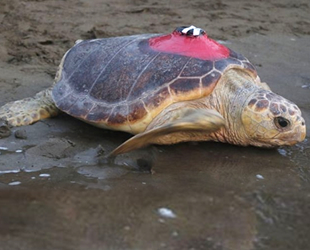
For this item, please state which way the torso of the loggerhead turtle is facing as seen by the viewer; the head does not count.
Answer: to the viewer's right

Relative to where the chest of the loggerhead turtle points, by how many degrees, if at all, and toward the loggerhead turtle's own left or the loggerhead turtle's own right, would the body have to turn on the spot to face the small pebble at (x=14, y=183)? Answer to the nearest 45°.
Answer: approximately 135° to the loggerhead turtle's own right

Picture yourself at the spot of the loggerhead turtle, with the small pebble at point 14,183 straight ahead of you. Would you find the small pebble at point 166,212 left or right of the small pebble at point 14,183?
left

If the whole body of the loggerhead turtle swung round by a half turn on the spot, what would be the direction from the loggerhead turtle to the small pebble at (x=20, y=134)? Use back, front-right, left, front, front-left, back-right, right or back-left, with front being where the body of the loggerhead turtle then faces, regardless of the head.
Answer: front

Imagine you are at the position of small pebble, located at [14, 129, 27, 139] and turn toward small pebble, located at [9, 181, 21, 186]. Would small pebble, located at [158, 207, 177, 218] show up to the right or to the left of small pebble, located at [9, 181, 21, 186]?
left

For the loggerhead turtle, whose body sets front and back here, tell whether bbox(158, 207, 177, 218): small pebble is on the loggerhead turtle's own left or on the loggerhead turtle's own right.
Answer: on the loggerhead turtle's own right
